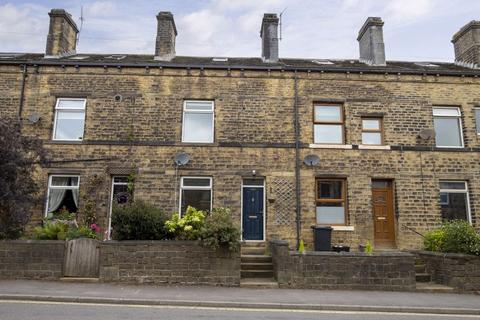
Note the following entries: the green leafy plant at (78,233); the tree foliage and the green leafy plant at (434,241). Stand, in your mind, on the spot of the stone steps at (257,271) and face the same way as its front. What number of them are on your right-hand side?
2

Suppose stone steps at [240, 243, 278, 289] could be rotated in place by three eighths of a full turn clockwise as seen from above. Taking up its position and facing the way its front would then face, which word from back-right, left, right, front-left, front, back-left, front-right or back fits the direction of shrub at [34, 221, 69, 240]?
front-left

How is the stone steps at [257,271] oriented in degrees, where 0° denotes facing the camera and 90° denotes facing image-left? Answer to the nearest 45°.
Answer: approximately 0°

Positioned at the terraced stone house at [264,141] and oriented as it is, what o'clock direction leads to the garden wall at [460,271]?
The garden wall is roughly at 10 o'clock from the terraced stone house.

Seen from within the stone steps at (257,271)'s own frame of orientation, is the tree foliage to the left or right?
on its right

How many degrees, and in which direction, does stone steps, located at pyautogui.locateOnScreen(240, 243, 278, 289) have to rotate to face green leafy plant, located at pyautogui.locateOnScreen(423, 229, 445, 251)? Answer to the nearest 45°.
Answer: approximately 90° to its left

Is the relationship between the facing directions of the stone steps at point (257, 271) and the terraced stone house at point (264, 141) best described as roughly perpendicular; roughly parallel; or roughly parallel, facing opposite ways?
roughly parallel

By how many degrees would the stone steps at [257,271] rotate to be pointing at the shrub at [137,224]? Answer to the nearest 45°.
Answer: approximately 90° to its right

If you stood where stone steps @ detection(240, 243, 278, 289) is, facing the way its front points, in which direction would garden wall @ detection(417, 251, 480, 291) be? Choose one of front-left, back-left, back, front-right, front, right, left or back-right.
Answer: left

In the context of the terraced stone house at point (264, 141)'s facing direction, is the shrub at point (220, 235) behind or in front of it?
in front

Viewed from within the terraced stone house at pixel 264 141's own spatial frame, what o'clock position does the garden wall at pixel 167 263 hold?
The garden wall is roughly at 1 o'clock from the terraced stone house.

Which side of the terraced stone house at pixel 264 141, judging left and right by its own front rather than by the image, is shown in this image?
front

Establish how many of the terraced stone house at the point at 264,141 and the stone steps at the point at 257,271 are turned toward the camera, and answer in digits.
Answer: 2
